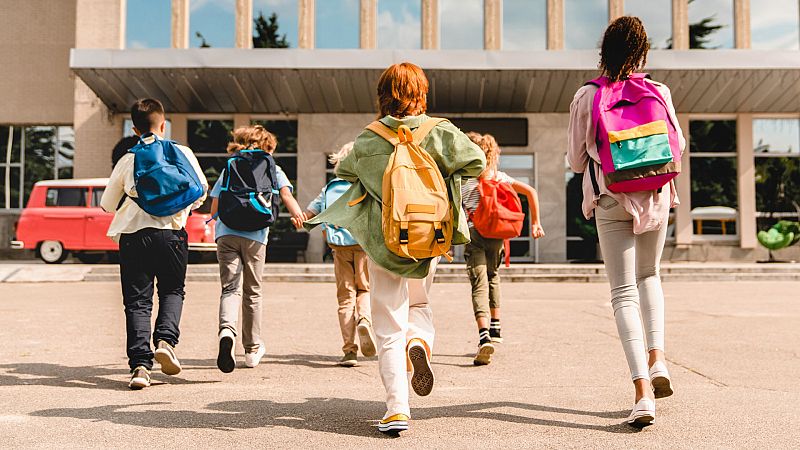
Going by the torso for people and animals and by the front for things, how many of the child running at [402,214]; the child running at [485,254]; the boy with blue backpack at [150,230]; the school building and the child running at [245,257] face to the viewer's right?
0

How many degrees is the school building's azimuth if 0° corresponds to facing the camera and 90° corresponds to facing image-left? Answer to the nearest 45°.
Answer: approximately 0°

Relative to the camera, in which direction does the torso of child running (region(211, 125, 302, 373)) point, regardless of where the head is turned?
away from the camera

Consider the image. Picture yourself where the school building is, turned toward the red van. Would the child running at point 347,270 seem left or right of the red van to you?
left

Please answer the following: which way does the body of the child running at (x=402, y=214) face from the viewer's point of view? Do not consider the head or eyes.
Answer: away from the camera

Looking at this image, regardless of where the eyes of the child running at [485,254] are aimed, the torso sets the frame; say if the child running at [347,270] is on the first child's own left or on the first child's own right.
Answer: on the first child's own left

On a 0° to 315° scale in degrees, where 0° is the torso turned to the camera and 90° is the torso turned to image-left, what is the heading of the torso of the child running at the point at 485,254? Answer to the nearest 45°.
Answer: approximately 180°

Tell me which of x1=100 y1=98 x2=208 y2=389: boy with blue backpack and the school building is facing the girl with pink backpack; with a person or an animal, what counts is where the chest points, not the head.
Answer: the school building

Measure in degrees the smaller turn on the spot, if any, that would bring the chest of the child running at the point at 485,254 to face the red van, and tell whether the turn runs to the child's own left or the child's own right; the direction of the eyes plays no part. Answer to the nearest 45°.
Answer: approximately 45° to the child's own left
